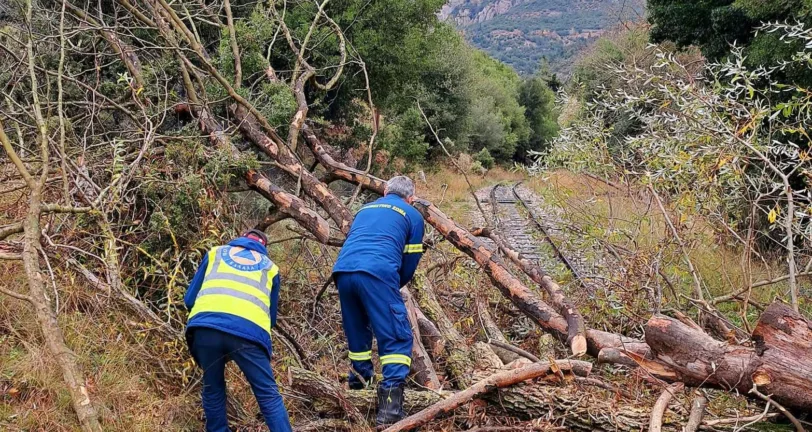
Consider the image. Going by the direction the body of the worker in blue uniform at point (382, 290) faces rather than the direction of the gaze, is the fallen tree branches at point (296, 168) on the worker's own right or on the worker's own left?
on the worker's own left

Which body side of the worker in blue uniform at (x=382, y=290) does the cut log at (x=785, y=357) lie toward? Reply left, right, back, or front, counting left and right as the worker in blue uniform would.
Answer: right

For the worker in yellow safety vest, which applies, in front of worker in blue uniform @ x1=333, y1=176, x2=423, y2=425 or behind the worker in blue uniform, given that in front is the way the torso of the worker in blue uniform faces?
behind

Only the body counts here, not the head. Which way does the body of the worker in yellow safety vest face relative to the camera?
away from the camera

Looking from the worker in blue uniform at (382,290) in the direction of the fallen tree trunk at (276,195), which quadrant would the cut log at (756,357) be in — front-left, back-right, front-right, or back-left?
back-right

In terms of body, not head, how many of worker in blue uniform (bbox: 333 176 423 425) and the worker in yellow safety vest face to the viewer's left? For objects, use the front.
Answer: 0

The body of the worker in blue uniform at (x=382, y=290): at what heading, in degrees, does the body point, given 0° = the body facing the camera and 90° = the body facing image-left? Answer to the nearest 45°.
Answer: approximately 225°

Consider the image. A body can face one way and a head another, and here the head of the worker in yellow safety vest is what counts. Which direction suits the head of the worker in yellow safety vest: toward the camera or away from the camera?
away from the camera

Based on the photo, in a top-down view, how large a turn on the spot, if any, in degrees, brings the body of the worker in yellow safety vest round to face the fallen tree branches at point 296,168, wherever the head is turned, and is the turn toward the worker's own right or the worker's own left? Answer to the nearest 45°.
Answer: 0° — they already face it

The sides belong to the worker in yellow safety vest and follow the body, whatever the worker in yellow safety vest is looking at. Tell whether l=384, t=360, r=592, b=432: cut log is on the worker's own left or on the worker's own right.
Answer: on the worker's own right

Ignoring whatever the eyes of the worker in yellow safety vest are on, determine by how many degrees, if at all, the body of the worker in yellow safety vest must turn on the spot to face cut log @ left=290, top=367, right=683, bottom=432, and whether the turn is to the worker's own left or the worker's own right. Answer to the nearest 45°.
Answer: approximately 90° to the worker's own right

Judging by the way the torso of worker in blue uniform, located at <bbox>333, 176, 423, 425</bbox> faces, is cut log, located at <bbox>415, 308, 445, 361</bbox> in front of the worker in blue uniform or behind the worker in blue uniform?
in front

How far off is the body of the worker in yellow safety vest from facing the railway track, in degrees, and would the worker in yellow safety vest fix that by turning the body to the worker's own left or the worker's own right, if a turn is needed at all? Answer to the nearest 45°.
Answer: approximately 45° to the worker's own right
